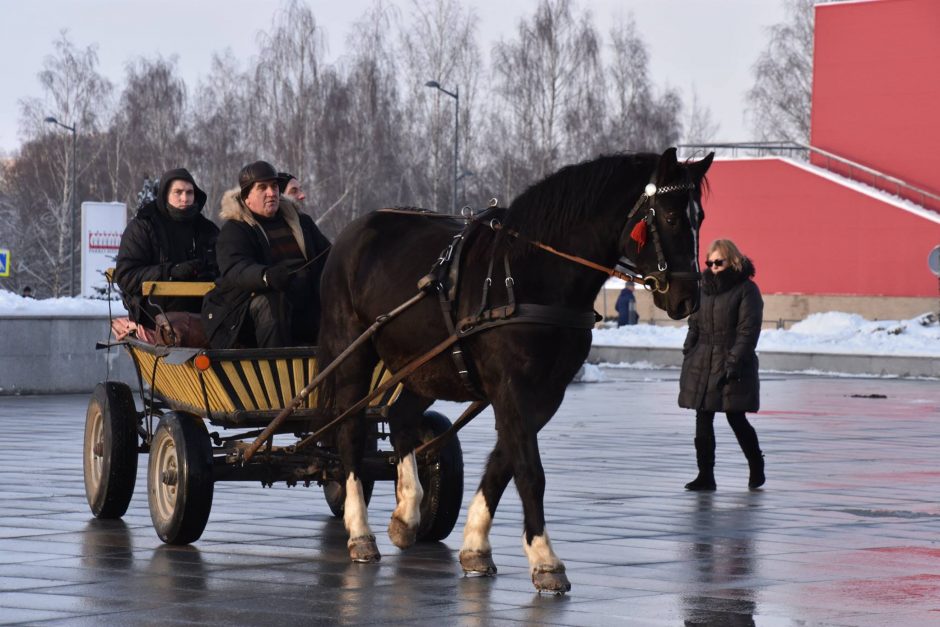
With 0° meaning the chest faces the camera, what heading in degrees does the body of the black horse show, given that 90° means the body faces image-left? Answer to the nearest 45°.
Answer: approximately 315°

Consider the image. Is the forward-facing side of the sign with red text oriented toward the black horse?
yes

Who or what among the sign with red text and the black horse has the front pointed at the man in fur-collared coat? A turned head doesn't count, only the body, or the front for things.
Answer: the sign with red text

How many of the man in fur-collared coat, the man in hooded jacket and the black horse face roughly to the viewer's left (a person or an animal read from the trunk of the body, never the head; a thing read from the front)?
0

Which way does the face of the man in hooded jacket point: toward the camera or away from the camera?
toward the camera

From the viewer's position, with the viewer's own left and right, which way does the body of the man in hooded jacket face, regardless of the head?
facing the viewer and to the right of the viewer

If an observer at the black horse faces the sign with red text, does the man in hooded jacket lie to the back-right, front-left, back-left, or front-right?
front-left

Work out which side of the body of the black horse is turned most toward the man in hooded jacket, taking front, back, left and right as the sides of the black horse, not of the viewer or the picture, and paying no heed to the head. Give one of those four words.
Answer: back

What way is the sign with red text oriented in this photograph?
toward the camera

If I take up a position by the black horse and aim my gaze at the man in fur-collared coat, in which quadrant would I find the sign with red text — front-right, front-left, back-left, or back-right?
front-right

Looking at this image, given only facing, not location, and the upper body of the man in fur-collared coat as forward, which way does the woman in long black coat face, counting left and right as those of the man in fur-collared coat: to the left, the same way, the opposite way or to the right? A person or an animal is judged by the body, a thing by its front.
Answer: to the right

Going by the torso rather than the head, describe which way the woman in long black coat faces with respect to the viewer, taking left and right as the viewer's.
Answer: facing the viewer and to the left of the viewer

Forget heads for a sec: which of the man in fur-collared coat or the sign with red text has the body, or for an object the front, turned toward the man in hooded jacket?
the sign with red text

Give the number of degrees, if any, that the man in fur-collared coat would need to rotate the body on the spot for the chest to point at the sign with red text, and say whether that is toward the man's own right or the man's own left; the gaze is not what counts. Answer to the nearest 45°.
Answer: approximately 135° to the man's own left

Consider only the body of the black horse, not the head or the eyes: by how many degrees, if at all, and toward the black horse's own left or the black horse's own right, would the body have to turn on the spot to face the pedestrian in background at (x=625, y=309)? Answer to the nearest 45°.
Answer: approximately 135° to the black horse's own left

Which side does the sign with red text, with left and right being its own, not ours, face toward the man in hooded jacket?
front

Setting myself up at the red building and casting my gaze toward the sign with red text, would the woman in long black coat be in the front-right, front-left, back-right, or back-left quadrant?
front-left

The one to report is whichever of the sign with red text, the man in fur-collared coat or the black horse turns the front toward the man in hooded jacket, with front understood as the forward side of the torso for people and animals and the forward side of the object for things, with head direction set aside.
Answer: the sign with red text
